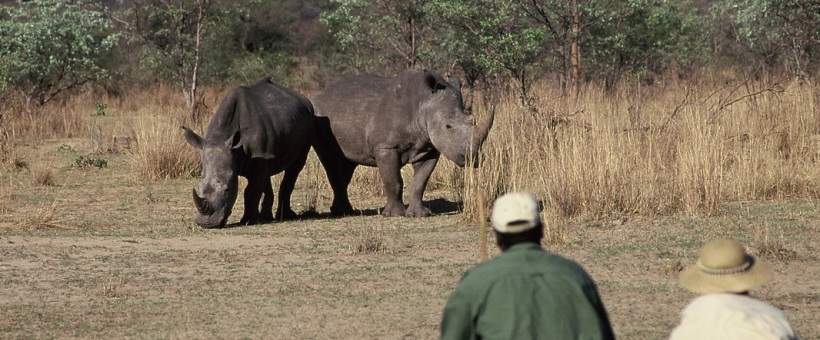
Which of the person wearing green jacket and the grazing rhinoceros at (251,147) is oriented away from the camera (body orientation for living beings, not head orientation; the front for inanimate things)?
the person wearing green jacket

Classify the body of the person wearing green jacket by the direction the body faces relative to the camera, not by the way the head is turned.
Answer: away from the camera

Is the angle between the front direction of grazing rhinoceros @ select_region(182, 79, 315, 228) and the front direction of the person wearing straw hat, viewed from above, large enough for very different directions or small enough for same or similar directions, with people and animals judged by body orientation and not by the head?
very different directions

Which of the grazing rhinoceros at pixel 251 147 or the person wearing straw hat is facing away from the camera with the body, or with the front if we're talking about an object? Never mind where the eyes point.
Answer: the person wearing straw hat

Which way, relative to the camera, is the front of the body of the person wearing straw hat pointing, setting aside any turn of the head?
away from the camera

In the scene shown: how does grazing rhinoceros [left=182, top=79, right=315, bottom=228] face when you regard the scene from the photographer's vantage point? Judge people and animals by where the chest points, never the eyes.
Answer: facing the viewer and to the left of the viewer

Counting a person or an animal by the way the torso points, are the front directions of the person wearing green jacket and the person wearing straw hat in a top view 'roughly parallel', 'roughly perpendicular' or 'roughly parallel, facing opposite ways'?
roughly parallel

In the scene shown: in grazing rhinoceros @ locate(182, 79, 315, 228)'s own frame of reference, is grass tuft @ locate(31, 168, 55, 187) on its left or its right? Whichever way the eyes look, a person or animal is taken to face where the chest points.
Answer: on its right

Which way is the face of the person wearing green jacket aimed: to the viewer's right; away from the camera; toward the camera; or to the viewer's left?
away from the camera
